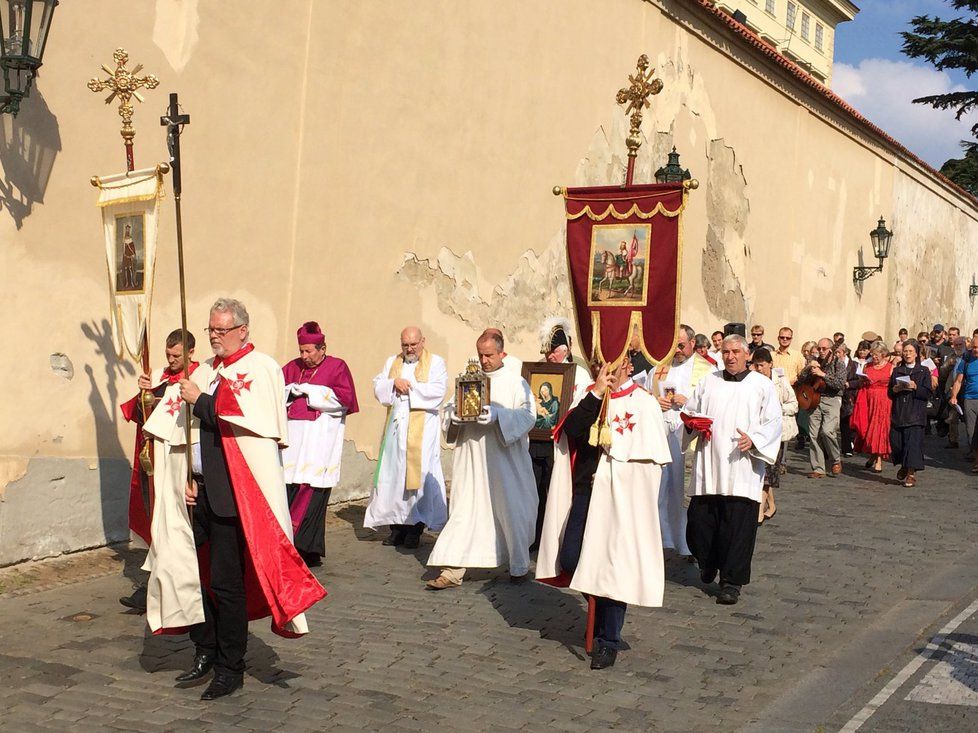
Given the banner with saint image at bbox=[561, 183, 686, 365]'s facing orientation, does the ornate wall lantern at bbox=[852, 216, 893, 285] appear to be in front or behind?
behind

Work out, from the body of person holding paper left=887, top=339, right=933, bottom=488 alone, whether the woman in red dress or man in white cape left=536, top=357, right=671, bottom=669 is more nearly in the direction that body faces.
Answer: the man in white cape

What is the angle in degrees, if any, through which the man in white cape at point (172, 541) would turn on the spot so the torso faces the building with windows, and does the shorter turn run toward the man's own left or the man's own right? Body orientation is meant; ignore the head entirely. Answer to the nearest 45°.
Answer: approximately 180°

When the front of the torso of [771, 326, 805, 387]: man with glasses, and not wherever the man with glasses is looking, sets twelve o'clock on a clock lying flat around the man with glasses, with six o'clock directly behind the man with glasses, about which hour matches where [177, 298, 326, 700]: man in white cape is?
The man in white cape is roughly at 11 o'clock from the man with glasses.

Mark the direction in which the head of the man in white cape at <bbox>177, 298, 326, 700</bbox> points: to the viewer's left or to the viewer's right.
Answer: to the viewer's left

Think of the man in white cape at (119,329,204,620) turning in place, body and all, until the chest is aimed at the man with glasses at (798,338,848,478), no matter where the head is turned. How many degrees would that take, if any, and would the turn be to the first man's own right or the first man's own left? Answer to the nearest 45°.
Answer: approximately 180°

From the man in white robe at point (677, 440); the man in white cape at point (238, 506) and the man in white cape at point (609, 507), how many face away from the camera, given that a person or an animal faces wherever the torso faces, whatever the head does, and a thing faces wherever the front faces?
0

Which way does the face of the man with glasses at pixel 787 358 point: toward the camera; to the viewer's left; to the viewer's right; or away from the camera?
toward the camera

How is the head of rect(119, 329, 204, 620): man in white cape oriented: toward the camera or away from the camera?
toward the camera

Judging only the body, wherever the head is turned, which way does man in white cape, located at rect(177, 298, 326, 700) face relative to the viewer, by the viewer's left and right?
facing the viewer and to the left of the viewer

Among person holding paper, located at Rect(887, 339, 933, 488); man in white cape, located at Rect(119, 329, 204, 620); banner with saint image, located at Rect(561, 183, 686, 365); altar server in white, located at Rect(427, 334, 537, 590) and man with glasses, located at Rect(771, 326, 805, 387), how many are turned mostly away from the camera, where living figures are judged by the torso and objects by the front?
0

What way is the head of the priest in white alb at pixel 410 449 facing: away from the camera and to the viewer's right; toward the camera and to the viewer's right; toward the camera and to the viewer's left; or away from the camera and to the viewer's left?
toward the camera and to the viewer's left

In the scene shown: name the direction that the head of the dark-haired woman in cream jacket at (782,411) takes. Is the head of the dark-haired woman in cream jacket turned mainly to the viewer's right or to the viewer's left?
to the viewer's left

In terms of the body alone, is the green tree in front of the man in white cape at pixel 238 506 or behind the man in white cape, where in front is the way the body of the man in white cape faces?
behind

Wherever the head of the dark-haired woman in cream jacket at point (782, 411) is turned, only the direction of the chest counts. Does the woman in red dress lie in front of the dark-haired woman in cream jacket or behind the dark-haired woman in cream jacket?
behind
